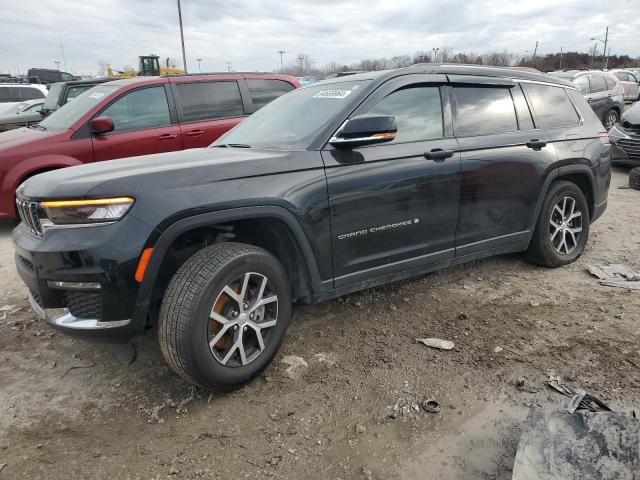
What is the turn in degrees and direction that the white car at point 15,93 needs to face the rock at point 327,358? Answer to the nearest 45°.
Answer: approximately 90° to its left

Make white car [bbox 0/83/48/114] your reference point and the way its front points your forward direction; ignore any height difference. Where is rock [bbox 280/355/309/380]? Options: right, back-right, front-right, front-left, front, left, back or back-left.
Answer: left

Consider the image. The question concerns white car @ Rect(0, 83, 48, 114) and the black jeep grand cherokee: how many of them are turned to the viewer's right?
0

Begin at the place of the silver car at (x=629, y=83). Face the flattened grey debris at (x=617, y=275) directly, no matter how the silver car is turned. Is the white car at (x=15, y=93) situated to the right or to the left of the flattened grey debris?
right

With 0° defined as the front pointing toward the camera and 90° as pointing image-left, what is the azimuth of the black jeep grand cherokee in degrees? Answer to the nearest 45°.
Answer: approximately 45°

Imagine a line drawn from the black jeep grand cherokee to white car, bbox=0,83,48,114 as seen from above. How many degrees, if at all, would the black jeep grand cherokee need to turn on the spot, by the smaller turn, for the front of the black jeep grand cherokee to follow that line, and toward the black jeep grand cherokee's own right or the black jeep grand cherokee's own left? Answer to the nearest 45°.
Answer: approximately 90° to the black jeep grand cherokee's own right

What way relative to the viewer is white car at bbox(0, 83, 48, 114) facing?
to the viewer's left

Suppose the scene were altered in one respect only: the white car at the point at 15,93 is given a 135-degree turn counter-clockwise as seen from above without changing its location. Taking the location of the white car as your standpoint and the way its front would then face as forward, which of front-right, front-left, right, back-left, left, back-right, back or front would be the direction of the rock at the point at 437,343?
front-right

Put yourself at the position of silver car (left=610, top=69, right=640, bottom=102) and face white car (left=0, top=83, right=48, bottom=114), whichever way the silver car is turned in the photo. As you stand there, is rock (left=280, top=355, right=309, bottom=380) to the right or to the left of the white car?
left
